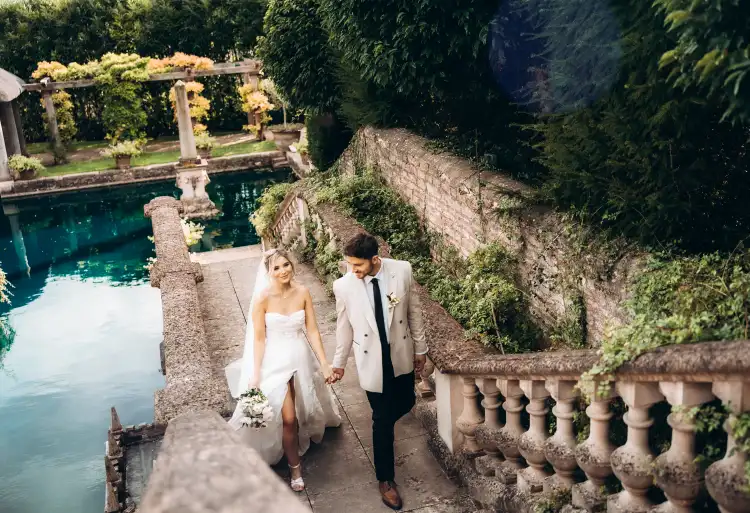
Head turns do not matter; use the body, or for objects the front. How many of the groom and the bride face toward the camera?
2

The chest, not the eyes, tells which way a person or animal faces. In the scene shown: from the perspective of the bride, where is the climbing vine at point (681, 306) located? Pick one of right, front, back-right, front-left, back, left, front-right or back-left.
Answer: front-left

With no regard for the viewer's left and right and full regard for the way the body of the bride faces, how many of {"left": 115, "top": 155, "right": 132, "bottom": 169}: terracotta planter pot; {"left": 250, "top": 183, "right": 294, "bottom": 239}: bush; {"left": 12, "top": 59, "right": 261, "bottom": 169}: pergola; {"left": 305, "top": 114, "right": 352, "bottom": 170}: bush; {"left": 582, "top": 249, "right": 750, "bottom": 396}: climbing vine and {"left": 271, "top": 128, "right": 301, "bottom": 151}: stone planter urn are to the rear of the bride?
5

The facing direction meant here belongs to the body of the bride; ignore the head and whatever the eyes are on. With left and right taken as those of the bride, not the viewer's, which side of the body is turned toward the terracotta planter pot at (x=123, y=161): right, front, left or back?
back

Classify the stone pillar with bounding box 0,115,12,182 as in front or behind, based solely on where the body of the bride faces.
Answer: behind

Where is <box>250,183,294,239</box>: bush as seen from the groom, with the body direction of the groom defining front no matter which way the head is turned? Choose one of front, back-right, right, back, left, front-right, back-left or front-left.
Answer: back

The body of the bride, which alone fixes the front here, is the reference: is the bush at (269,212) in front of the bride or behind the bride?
behind

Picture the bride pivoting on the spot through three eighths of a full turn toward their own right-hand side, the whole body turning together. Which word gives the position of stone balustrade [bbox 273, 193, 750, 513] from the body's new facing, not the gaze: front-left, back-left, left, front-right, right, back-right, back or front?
back

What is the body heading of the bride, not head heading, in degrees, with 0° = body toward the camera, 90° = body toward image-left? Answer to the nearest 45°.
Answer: approximately 0°

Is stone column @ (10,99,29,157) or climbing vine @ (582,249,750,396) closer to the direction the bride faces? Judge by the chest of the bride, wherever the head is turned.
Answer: the climbing vine

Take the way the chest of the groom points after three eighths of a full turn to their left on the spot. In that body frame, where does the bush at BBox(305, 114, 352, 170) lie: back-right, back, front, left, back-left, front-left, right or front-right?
front-left

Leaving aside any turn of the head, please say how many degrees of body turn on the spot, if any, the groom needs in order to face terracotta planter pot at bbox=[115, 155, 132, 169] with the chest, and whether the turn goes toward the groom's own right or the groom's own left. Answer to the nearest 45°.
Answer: approximately 180°
